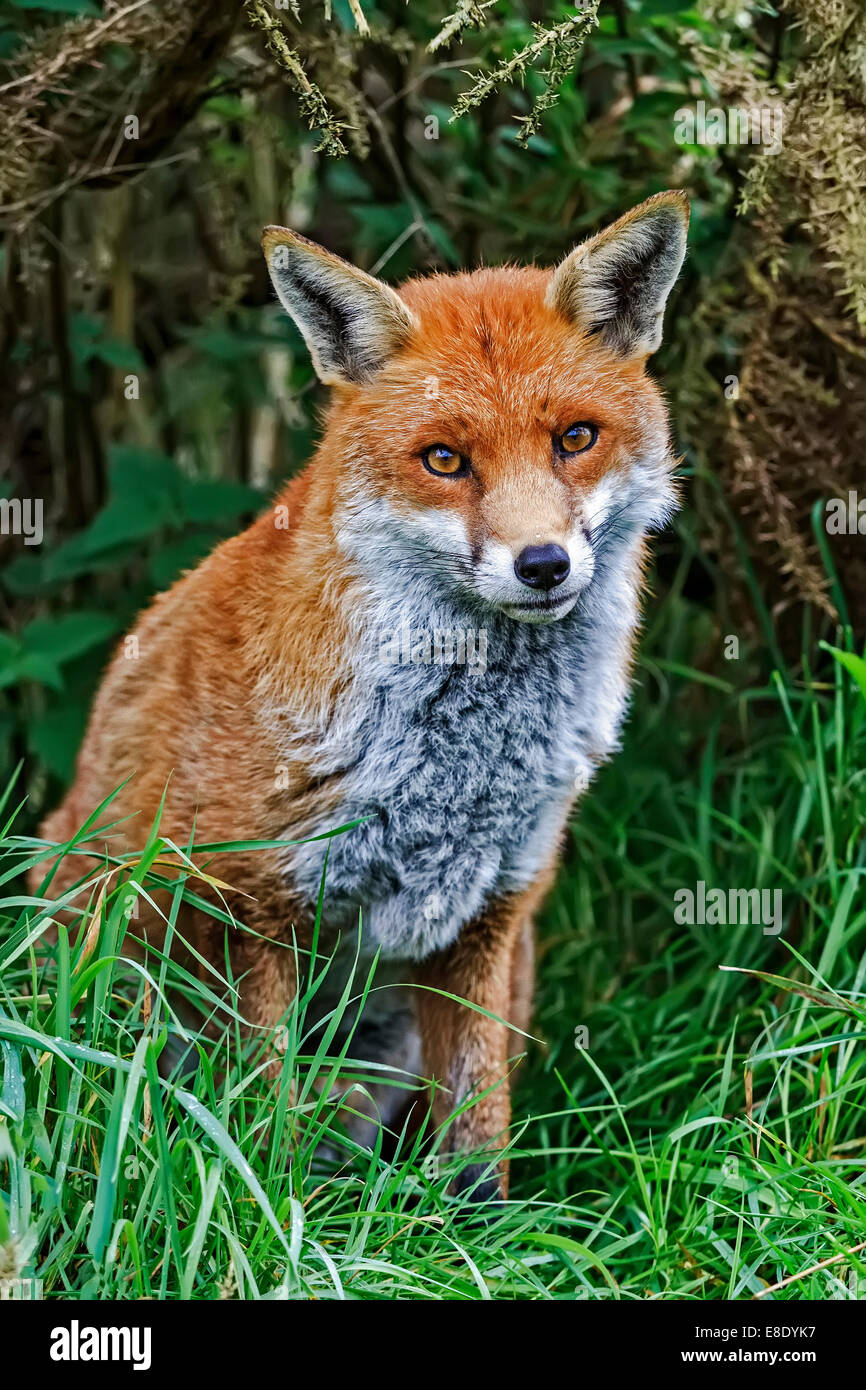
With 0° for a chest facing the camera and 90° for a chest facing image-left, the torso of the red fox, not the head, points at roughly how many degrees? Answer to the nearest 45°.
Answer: approximately 315°
